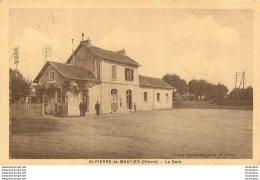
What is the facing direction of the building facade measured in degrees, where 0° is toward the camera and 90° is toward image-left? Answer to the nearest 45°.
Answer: approximately 315°

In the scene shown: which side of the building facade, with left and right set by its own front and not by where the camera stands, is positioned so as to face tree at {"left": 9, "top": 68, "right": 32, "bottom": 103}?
right

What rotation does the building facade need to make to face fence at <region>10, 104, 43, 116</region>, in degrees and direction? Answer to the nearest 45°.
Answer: approximately 90° to its right

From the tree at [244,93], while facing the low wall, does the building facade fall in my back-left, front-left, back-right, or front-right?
front-left

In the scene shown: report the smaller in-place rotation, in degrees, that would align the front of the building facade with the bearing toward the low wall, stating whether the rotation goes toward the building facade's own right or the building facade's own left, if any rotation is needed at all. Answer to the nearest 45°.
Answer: approximately 45° to the building facade's own left

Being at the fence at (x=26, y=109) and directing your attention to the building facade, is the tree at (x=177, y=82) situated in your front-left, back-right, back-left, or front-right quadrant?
front-left
